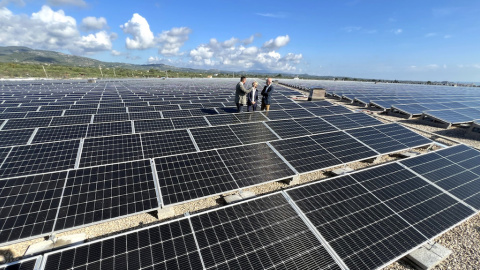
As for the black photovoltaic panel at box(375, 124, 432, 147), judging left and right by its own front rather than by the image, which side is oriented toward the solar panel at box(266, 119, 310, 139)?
right

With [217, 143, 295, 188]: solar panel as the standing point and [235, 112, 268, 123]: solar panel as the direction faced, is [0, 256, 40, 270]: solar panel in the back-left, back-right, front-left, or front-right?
back-left

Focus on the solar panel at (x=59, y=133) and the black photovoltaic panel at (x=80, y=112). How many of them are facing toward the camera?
2

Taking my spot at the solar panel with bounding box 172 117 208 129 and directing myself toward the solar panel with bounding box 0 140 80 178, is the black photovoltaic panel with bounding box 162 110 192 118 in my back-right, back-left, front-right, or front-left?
back-right

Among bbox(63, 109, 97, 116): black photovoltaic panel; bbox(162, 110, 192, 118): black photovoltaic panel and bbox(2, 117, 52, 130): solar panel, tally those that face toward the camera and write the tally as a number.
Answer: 3

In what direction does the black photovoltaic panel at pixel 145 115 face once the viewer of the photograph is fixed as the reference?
facing the viewer

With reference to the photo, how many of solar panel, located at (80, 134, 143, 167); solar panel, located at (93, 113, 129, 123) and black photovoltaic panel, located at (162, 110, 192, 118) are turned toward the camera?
3

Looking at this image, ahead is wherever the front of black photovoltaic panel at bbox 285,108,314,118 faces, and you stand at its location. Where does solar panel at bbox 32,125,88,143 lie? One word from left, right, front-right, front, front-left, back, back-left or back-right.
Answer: right

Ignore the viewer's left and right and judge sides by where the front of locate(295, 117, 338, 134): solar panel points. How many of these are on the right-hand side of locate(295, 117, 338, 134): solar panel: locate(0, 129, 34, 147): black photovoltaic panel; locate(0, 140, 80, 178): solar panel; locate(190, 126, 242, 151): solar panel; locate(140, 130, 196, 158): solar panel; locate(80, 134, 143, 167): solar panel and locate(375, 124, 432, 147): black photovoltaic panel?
5

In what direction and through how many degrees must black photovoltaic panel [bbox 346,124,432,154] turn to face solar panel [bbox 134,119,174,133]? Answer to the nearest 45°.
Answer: approximately 90° to its right

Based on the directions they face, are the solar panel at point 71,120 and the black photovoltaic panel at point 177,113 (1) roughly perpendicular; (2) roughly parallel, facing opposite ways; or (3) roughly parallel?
roughly parallel

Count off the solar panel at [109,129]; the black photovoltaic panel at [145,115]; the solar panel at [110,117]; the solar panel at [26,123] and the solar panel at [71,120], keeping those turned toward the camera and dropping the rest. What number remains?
5

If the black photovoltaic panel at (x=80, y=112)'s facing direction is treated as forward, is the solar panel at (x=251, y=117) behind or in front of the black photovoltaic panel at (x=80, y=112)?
in front

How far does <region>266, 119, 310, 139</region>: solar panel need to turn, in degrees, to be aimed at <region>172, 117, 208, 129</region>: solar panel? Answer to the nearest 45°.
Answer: approximately 135° to its right

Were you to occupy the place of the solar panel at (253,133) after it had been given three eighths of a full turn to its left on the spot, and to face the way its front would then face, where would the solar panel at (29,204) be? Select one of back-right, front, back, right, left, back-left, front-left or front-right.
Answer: back-left

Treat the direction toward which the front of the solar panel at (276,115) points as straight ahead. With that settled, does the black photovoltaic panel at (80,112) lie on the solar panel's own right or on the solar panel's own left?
on the solar panel's own right

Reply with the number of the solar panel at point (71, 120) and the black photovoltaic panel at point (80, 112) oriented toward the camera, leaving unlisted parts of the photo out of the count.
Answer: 2

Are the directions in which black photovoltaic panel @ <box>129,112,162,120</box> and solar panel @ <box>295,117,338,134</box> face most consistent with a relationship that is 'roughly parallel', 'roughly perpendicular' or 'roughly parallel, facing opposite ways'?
roughly parallel

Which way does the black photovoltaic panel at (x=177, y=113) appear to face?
toward the camera
